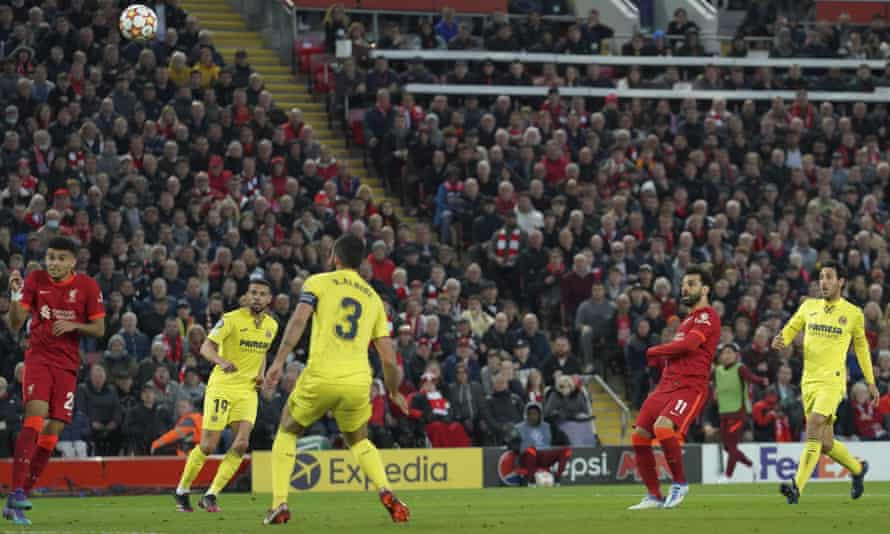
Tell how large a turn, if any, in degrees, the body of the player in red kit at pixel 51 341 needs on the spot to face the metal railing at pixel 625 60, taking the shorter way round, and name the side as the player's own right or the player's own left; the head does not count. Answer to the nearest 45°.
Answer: approximately 135° to the player's own left

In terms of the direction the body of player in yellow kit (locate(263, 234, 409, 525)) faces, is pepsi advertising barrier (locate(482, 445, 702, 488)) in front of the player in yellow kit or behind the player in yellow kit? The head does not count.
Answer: in front

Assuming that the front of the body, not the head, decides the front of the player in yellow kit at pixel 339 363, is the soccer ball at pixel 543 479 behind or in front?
in front

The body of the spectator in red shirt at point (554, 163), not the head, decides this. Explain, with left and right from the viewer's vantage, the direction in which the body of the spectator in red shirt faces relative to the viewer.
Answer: facing the viewer

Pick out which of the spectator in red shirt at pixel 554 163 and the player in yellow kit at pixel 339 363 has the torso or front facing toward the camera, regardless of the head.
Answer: the spectator in red shirt

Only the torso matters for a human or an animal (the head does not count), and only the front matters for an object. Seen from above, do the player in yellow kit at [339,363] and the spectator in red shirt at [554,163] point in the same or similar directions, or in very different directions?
very different directions

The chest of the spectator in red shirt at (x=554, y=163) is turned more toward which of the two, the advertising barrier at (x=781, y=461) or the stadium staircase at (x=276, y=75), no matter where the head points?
the advertising barrier

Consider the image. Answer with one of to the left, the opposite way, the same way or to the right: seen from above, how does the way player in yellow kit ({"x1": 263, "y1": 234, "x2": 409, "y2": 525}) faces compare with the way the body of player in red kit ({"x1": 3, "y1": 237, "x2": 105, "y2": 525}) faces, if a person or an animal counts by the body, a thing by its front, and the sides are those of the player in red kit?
the opposite way

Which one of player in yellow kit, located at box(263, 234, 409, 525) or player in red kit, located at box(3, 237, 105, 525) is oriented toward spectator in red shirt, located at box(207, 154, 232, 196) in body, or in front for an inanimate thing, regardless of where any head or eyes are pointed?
the player in yellow kit

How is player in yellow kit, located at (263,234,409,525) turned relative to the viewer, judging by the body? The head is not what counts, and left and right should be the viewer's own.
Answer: facing away from the viewer

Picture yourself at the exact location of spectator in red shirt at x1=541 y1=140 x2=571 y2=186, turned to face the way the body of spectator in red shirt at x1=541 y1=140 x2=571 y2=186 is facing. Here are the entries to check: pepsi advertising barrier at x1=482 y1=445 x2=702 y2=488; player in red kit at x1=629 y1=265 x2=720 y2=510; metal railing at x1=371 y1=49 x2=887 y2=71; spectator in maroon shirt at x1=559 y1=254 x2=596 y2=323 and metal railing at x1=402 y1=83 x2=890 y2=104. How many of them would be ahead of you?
3

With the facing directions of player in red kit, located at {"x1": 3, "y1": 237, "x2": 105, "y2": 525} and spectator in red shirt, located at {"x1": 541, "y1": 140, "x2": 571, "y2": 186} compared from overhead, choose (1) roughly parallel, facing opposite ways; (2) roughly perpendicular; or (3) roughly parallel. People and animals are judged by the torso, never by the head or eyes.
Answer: roughly parallel

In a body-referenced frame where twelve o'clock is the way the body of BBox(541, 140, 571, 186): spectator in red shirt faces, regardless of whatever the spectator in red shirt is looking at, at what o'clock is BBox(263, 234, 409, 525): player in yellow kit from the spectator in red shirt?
The player in yellow kit is roughly at 12 o'clock from the spectator in red shirt.

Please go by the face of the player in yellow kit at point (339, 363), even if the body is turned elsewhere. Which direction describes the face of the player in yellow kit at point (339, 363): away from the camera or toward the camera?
away from the camera

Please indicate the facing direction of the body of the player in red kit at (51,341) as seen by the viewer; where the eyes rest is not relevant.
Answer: toward the camera
